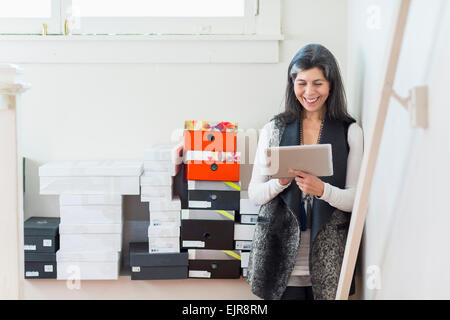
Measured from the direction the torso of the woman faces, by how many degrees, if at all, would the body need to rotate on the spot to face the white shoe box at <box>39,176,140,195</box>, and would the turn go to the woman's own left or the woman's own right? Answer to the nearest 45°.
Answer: approximately 90° to the woman's own right

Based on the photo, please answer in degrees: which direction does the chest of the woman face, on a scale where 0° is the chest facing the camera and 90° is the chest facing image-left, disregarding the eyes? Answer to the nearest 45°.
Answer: approximately 0°

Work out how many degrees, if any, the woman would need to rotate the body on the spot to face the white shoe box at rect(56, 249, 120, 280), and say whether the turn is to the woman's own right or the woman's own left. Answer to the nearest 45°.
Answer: approximately 90° to the woman's own right

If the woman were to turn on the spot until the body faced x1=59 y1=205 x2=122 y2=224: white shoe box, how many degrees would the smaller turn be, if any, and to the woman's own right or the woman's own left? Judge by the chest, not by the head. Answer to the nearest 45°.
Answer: approximately 90° to the woman's own right

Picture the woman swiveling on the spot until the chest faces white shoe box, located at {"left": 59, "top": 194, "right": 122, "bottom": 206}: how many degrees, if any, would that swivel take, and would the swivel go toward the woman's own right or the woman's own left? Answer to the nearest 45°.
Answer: approximately 90° to the woman's own right
